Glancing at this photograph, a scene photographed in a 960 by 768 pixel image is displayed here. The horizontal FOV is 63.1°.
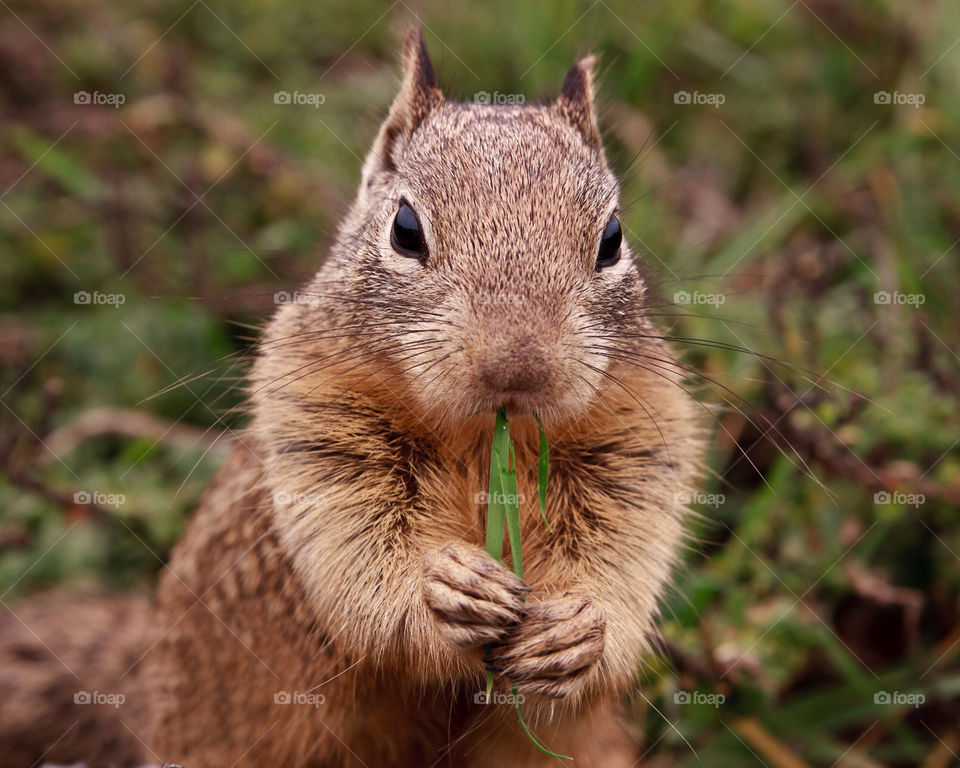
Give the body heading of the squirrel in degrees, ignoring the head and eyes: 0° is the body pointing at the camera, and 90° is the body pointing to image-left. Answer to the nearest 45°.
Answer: approximately 0°
